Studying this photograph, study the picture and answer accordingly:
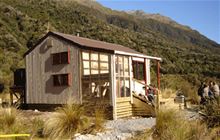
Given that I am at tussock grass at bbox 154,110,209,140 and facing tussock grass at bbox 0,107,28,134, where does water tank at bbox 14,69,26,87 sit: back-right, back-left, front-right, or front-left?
front-right

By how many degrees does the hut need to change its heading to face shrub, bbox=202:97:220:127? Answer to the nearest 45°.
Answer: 0° — it already faces it

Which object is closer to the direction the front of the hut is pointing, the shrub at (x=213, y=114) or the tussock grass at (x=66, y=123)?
the shrub

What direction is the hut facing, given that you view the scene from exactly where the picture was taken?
facing the viewer and to the right of the viewer

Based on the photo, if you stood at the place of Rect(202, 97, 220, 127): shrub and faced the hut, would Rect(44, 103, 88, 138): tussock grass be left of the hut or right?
left

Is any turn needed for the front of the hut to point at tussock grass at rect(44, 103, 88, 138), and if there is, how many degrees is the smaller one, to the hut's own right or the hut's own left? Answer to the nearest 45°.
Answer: approximately 45° to the hut's own right

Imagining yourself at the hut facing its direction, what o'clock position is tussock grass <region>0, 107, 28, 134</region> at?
The tussock grass is roughly at 2 o'clock from the hut.

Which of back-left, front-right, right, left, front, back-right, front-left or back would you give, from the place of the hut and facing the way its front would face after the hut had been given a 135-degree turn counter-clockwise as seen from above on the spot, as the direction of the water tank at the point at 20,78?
front-left

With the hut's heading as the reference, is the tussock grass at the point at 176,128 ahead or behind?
ahead
